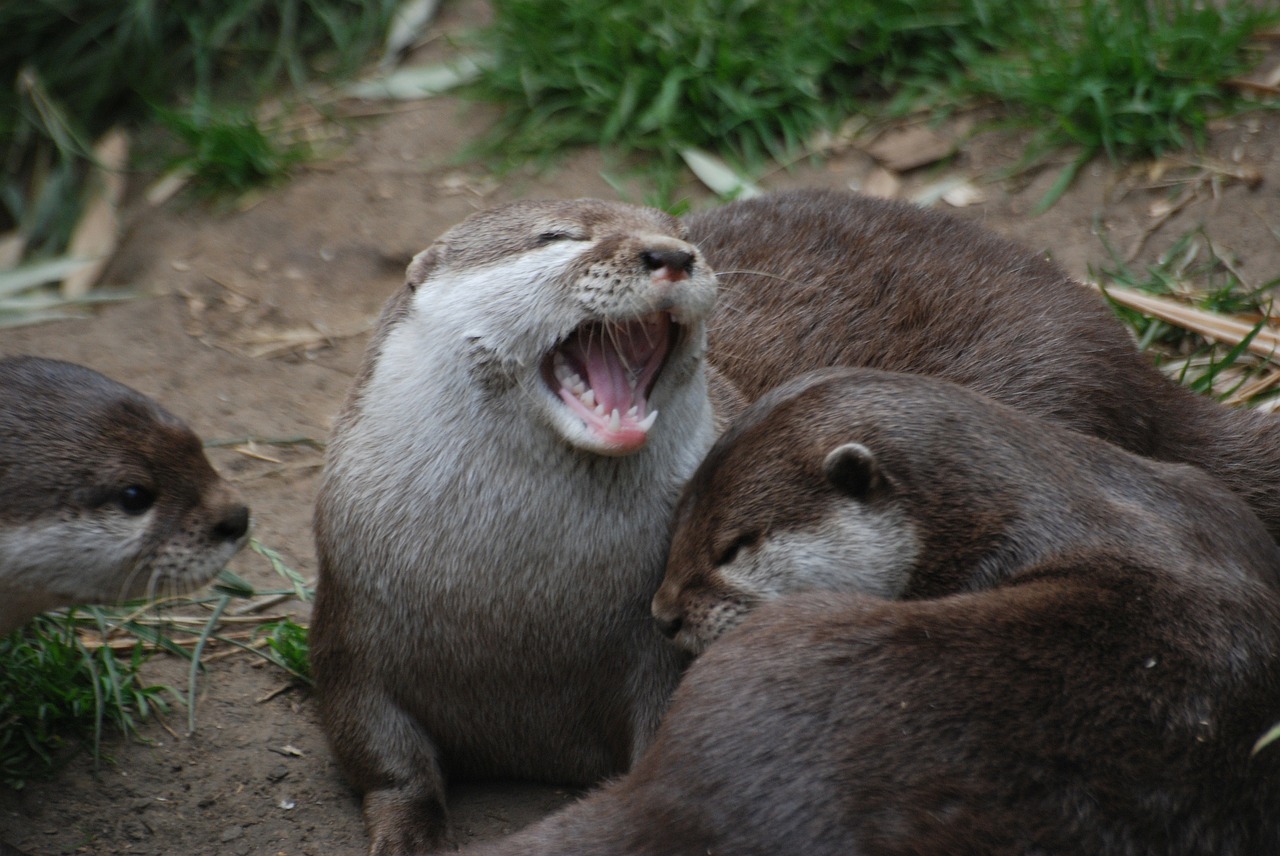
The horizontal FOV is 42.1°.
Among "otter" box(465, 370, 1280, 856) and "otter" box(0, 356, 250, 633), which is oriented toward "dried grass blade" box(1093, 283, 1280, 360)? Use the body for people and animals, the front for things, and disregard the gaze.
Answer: "otter" box(0, 356, 250, 633)

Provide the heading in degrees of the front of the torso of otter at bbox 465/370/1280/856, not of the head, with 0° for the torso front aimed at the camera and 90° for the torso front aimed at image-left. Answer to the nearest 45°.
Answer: approximately 90°

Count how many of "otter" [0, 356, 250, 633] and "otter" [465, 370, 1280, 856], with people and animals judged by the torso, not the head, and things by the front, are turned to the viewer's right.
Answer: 1

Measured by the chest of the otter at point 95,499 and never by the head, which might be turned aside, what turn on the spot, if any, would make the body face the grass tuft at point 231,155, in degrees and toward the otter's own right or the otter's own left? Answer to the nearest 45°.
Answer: approximately 90° to the otter's own left

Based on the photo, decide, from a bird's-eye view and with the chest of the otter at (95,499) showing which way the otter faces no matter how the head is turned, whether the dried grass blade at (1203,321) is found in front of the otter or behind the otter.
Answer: in front

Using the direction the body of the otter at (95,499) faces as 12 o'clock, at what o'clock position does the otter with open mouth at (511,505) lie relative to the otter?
The otter with open mouth is roughly at 1 o'clock from the otter.

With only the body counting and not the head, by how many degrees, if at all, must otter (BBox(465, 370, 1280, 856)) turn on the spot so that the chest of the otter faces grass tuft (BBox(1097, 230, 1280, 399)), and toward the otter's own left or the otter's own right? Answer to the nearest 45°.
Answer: approximately 135° to the otter's own right

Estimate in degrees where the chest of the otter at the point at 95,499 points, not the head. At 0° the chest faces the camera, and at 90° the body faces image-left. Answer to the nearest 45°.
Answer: approximately 270°

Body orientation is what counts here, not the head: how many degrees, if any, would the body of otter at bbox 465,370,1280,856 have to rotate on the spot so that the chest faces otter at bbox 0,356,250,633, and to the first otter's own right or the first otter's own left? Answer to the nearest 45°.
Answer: approximately 45° to the first otter's own right

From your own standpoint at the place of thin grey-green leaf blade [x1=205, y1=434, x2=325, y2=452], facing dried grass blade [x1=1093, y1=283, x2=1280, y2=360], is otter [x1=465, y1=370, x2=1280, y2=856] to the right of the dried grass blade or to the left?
right

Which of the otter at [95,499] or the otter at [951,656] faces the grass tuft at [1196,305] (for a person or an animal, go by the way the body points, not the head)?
the otter at [95,499]

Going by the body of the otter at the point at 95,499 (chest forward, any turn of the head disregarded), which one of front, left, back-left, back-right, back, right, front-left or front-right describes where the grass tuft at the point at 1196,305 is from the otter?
front

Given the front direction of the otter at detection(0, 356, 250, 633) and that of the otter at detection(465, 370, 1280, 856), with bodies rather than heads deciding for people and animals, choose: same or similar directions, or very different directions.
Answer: very different directions
